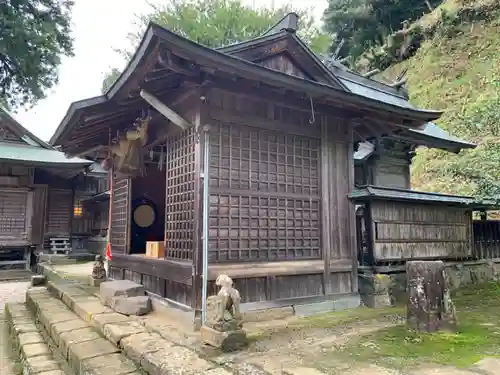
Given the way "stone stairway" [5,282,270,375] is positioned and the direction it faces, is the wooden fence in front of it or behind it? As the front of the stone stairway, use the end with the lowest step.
behind

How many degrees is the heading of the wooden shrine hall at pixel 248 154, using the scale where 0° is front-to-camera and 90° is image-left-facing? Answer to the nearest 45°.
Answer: approximately 45°

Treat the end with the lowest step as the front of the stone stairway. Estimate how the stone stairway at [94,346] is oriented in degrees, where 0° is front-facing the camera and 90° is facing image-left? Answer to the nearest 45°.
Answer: approximately 45°

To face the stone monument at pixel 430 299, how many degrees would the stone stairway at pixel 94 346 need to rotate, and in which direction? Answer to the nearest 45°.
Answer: approximately 135° to its left

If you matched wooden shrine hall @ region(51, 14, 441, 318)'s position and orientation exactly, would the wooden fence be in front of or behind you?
behind

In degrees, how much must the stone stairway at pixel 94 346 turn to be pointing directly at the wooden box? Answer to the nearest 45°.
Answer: approximately 180°

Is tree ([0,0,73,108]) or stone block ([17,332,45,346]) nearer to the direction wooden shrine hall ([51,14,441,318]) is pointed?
the stone block
